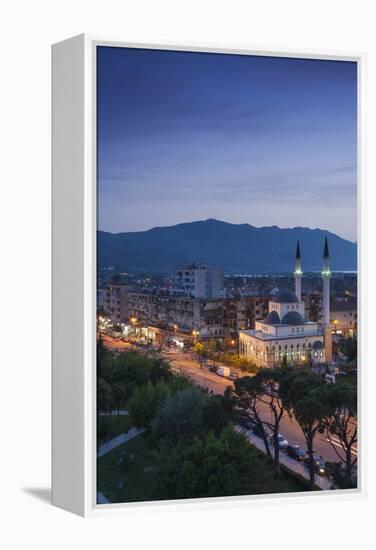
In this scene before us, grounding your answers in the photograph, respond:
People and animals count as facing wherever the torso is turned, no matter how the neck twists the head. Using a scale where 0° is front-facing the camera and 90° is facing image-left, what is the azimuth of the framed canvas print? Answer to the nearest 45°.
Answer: approximately 315°
